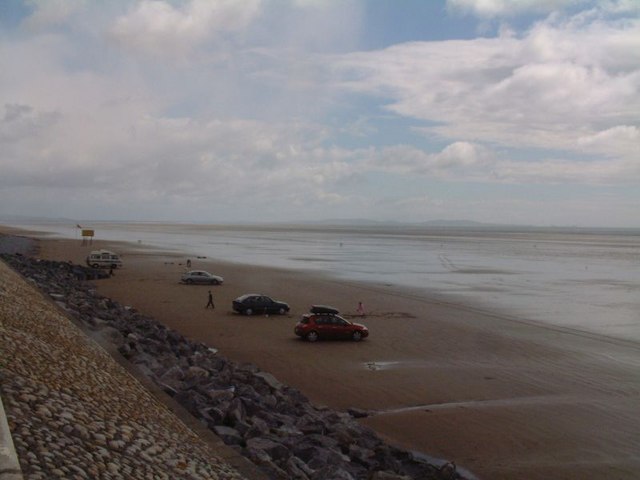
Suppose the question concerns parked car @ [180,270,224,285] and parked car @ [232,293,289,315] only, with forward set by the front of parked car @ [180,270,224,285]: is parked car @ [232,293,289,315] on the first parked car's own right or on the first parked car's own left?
on the first parked car's own right

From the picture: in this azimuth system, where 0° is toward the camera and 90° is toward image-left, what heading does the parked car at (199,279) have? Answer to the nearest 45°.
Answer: approximately 270°

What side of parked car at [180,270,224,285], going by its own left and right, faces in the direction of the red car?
right

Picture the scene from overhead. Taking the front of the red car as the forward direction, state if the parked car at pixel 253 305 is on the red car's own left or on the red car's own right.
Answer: on the red car's own left

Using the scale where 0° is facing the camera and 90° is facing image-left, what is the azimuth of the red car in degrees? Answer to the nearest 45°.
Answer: approximately 270°

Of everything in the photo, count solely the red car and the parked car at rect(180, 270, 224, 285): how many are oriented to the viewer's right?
2
